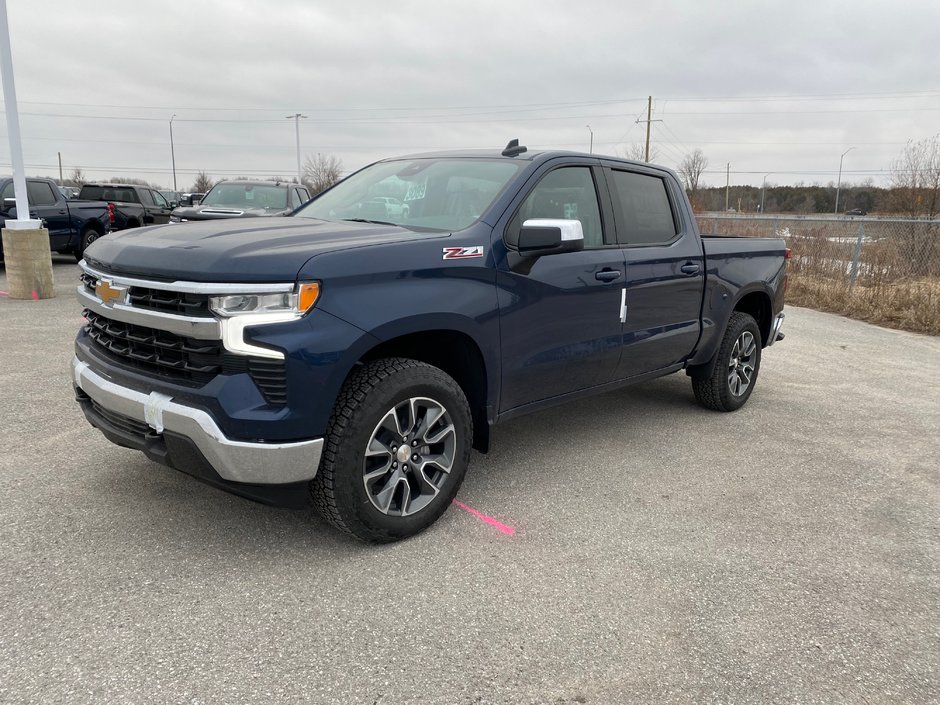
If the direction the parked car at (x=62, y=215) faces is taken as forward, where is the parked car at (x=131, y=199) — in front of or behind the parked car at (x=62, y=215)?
behind

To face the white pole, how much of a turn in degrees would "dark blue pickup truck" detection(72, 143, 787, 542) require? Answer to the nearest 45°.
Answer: approximately 90° to its right

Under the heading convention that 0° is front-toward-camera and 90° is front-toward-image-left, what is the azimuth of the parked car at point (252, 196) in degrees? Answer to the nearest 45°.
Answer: approximately 45°

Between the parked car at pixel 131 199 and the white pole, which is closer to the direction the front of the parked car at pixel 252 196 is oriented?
the white pole

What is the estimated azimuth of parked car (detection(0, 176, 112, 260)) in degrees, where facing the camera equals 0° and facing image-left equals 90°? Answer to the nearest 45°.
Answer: approximately 45°

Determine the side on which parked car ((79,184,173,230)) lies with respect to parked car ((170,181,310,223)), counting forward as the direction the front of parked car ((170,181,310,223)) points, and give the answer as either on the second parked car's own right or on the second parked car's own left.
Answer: on the second parked car's own right

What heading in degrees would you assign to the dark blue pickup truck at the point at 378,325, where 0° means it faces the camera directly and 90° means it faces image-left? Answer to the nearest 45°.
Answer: approximately 45°

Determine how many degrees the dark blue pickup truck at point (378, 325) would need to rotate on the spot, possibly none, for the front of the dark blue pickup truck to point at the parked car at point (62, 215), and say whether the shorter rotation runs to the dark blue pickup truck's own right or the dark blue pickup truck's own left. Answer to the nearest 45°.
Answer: approximately 90° to the dark blue pickup truck's own right

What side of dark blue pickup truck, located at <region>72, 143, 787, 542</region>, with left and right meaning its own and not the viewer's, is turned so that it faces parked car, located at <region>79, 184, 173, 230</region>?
right
